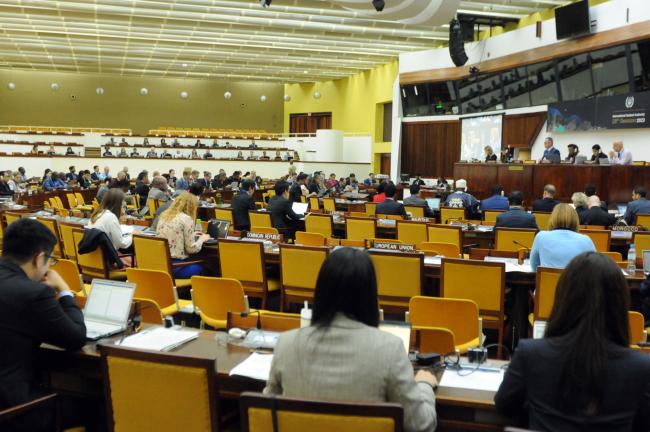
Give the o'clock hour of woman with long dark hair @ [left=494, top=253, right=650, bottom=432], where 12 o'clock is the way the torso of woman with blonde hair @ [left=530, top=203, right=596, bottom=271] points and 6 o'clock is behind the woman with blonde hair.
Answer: The woman with long dark hair is roughly at 6 o'clock from the woman with blonde hair.

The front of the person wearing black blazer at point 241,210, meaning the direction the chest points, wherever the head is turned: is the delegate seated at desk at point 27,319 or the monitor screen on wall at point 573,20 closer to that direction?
the monitor screen on wall

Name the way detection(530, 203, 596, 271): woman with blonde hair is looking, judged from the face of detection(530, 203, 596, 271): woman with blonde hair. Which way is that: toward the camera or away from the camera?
away from the camera

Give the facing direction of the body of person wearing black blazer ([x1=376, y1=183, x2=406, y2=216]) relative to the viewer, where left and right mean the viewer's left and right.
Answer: facing away from the viewer

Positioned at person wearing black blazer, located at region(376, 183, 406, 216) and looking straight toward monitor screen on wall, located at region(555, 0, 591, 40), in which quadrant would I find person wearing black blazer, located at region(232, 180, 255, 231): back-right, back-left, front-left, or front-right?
back-left

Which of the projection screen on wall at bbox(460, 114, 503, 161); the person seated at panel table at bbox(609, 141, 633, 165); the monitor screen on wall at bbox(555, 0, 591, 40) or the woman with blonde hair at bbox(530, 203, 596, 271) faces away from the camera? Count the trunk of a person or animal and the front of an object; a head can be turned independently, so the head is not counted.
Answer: the woman with blonde hair

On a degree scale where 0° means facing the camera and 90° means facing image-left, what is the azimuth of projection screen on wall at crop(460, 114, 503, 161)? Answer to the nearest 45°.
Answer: approximately 45°

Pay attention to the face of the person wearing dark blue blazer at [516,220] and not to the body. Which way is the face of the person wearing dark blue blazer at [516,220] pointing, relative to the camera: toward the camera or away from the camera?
away from the camera

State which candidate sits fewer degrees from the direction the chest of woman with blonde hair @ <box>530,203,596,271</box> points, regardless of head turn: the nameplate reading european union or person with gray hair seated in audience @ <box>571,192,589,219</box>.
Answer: the person with gray hair seated in audience

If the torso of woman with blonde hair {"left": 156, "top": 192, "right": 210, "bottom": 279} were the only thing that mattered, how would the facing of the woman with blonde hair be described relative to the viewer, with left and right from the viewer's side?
facing away from the viewer and to the right of the viewer

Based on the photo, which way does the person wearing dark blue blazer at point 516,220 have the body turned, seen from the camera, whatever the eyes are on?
away from the camera

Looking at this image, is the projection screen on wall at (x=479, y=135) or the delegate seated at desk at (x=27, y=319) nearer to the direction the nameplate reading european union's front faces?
the delegate seated at desk

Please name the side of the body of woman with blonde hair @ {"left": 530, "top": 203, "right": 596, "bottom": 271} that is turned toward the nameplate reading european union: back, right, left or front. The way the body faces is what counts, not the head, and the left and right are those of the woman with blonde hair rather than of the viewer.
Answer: left

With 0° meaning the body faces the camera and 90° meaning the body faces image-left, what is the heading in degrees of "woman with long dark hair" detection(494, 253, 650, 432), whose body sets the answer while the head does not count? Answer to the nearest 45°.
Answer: approximately 180°
